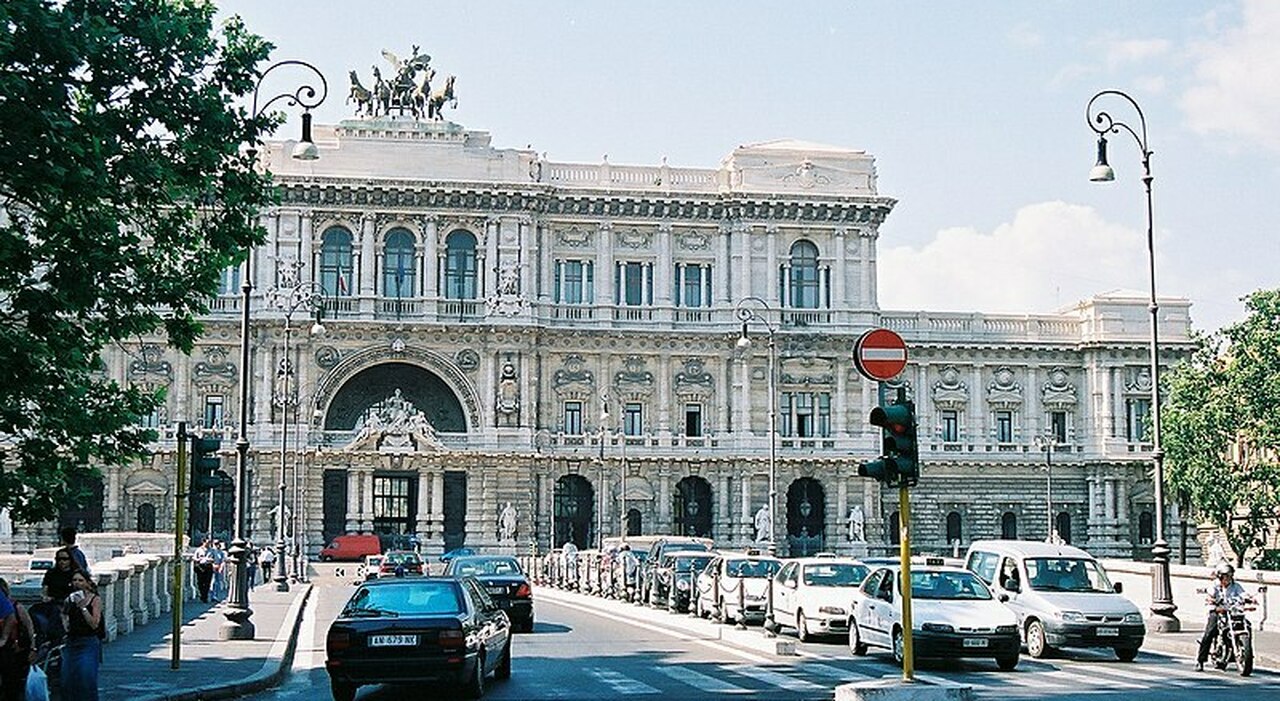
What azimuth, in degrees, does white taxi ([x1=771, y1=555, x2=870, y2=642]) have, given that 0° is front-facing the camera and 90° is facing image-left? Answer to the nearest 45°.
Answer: approximately 315°

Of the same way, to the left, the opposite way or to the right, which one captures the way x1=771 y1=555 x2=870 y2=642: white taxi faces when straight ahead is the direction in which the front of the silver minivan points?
the same way

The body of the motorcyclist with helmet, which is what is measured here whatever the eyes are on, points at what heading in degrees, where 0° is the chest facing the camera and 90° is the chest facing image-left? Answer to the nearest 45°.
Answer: approximately 315°

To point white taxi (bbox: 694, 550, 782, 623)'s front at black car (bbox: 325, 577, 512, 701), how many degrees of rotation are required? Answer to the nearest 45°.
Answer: approximately 45° to its right

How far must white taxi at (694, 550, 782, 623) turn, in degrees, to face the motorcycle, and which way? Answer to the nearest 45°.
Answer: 0° — it already faces it

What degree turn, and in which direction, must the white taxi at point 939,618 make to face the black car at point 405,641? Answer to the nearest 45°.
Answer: approximately 90° to its right

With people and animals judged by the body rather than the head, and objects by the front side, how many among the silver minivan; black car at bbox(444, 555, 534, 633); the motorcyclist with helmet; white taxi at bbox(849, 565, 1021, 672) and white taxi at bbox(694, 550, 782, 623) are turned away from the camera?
1

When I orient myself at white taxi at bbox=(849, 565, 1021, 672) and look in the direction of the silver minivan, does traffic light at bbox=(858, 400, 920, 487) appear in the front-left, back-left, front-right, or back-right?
back-right

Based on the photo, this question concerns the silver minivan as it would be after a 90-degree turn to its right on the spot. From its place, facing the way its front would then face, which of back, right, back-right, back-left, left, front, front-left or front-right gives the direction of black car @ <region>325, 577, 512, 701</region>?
front

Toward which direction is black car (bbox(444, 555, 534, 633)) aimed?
away from the camera

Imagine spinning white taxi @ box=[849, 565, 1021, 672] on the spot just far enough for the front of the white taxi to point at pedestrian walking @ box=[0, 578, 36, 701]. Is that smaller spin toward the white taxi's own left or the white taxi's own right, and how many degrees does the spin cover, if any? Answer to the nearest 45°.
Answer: approximately 90° to the white taxi's own right

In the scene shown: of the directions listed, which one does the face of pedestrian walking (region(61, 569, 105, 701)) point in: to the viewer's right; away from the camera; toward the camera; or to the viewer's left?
toward the camera
